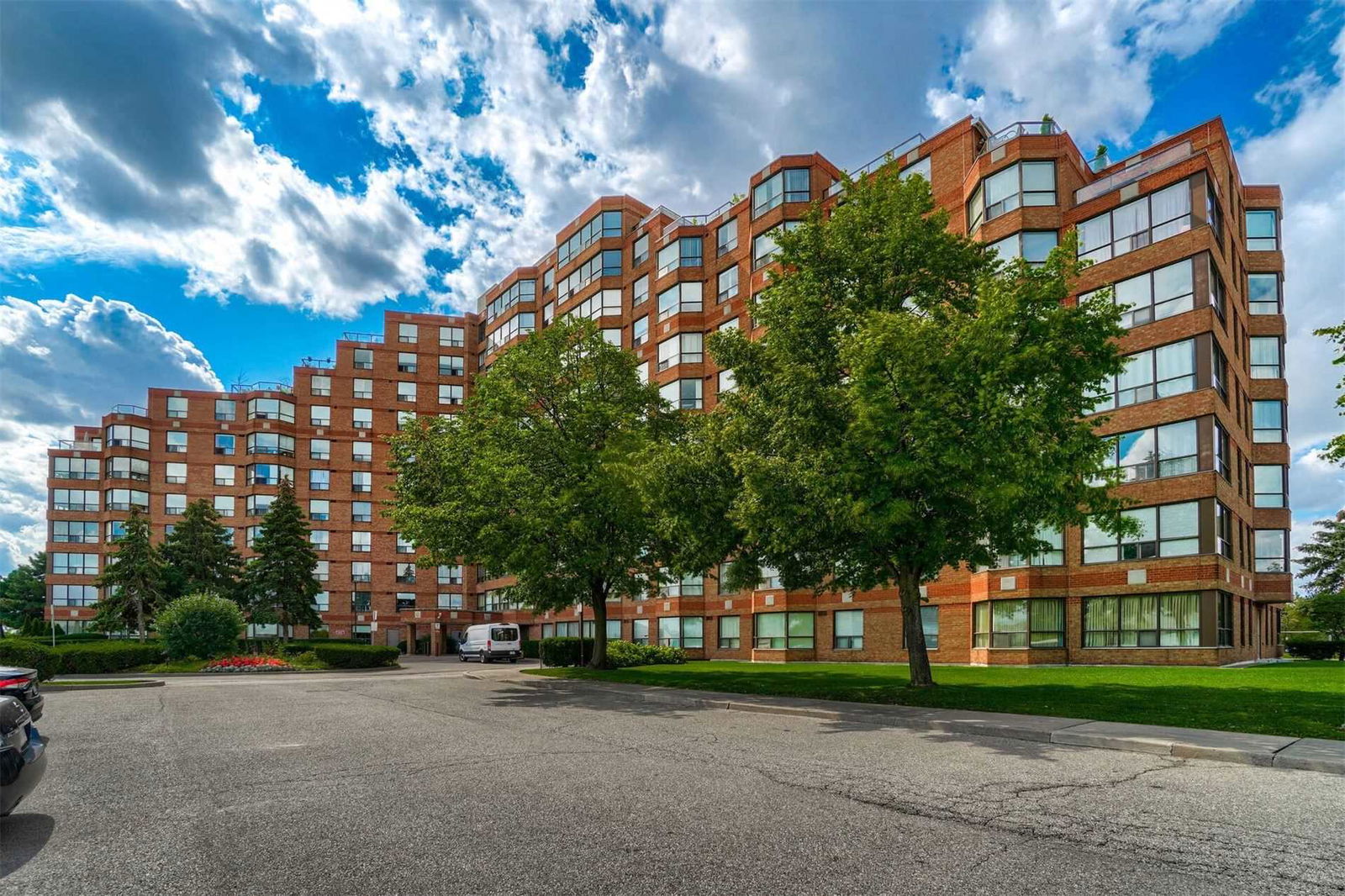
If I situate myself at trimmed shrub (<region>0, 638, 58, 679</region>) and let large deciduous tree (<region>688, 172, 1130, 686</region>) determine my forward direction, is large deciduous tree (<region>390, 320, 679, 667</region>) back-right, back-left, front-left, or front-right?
front-left

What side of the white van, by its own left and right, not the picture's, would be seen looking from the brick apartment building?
back

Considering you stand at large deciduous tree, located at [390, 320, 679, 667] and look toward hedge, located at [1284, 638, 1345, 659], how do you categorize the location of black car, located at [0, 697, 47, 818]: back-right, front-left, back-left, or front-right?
back-right

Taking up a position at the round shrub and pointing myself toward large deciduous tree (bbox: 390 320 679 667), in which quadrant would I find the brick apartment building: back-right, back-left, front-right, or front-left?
front-left
